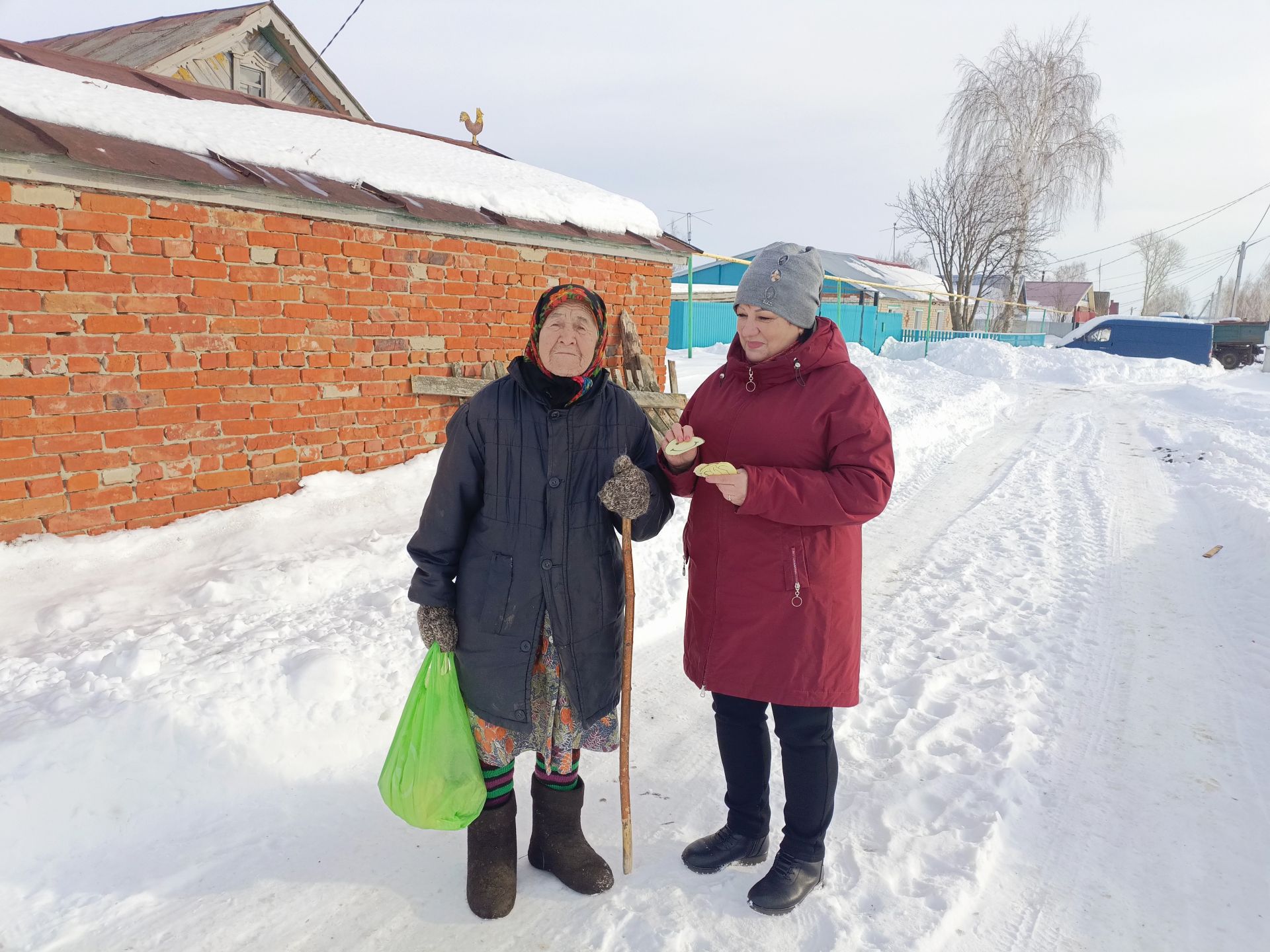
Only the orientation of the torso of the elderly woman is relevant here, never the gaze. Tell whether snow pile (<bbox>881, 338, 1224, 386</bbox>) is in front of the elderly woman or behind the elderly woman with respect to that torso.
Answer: behind

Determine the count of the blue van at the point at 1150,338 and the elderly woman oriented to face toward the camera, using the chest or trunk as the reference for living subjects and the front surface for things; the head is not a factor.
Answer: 1

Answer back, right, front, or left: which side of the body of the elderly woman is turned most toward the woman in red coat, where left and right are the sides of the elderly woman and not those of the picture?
left

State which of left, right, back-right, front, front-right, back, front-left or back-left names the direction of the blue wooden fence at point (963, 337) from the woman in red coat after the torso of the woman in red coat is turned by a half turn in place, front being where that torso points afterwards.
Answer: front-left

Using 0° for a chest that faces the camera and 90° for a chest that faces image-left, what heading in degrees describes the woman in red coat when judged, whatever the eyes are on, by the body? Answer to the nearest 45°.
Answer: approximately 45°

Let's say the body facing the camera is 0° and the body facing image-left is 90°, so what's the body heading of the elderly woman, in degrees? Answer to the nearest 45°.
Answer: approximately 0°

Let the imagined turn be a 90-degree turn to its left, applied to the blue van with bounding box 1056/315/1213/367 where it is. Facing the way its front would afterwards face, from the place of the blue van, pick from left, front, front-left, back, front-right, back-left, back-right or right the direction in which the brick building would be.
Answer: front

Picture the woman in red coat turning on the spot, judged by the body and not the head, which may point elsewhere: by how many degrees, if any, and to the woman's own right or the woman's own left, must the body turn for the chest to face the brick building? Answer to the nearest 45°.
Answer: approximately 90° to the woman's own right

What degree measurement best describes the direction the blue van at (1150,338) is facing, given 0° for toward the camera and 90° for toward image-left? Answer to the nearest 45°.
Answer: approximately 90°

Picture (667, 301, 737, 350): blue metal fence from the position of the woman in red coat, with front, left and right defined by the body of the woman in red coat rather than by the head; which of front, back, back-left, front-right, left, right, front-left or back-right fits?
back-right

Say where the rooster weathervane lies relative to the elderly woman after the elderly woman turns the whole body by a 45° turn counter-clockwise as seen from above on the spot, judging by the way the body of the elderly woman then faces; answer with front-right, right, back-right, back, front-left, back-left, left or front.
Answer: back-left

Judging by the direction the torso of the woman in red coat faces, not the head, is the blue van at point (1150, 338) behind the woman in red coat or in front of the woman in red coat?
behind
